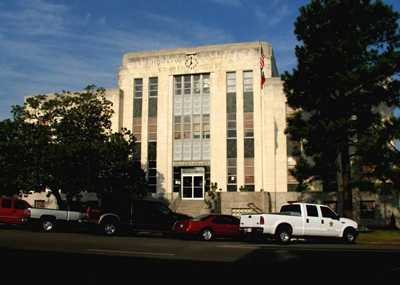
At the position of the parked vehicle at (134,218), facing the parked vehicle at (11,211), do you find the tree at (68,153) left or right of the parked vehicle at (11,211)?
right

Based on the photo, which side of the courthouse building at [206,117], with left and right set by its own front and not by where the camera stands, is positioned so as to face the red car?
front

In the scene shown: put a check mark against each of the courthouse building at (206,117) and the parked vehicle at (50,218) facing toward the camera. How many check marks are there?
1

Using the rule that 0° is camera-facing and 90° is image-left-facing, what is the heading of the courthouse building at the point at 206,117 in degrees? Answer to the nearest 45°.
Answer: approximately 0°

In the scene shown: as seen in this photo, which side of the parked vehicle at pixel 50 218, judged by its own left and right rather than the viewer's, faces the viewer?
right

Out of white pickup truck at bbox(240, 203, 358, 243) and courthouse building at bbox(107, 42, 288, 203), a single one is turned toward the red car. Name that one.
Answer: the courthouse building

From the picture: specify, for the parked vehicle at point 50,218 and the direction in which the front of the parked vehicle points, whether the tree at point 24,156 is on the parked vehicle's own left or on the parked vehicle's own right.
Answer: on the parked vehicle's own left

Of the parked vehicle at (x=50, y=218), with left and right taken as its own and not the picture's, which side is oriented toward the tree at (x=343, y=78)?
front

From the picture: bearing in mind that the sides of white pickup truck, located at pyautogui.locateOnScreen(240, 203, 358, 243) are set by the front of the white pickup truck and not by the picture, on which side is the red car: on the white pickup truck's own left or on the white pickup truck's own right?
on the white pickup truck's own left

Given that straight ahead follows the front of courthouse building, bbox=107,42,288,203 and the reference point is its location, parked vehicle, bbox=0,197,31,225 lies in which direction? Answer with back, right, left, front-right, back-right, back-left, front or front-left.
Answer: front-right

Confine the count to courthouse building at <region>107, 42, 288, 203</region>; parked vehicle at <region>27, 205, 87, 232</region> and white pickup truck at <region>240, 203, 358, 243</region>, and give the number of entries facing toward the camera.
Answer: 1

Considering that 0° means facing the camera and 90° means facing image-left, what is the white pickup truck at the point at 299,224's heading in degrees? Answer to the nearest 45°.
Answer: approximately 225°

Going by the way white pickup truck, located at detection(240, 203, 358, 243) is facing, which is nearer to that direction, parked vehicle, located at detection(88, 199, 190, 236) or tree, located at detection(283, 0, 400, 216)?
the tree
